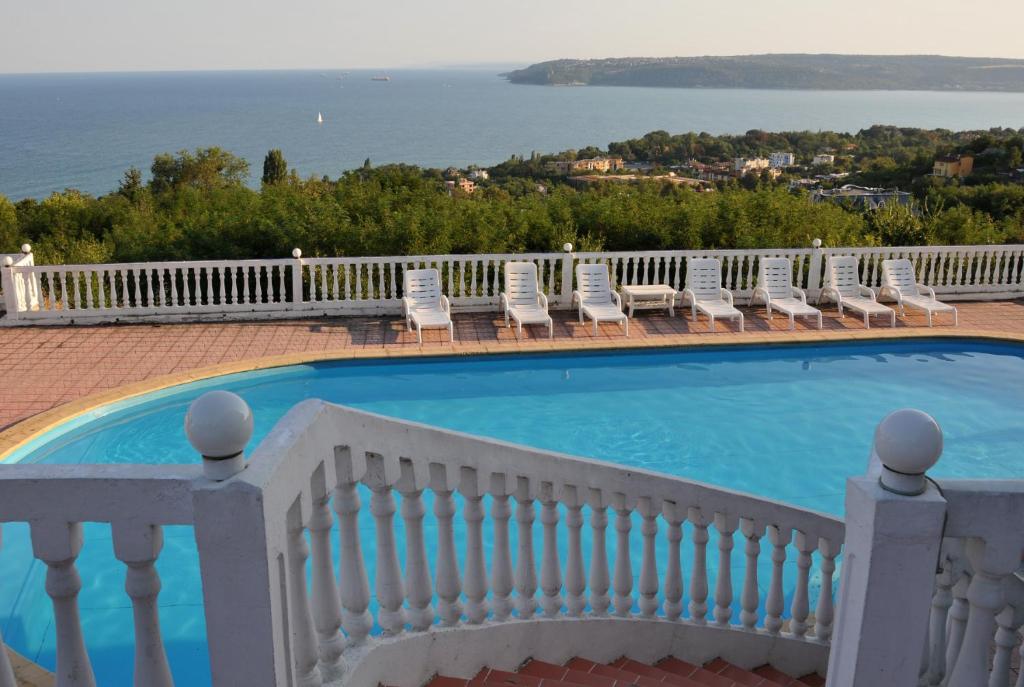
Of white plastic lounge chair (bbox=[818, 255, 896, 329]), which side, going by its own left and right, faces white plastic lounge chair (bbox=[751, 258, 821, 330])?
right

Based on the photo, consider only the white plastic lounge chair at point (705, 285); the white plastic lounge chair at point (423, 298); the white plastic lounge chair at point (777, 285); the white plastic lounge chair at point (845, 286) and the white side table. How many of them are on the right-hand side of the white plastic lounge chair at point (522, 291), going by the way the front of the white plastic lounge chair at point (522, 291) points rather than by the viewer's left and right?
1

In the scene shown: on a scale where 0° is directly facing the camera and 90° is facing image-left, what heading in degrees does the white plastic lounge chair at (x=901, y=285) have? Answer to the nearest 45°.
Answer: approximately 315°

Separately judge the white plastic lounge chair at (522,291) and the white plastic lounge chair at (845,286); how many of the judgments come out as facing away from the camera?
0

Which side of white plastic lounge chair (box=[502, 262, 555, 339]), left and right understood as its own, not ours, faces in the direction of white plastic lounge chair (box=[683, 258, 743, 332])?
left

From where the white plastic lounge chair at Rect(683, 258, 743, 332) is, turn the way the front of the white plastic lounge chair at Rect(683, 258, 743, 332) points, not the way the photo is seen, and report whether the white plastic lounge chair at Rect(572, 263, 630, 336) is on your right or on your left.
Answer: on your right

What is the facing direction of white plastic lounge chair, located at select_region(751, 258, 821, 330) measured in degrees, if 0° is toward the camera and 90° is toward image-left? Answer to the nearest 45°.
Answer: approximately 315°

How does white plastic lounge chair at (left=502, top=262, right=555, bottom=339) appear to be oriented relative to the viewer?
toward the camera

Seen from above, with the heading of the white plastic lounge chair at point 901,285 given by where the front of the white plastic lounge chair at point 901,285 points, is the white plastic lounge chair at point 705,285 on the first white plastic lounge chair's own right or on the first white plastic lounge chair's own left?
on the first white plastic lounge chair's own right

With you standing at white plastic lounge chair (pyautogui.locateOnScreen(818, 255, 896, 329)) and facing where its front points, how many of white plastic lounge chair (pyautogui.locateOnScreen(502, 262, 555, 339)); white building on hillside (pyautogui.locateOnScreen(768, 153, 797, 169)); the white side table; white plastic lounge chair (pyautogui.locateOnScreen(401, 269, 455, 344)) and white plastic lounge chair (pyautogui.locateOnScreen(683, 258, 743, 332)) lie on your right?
4

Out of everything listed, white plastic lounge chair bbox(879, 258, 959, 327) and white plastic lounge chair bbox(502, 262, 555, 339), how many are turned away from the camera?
0
